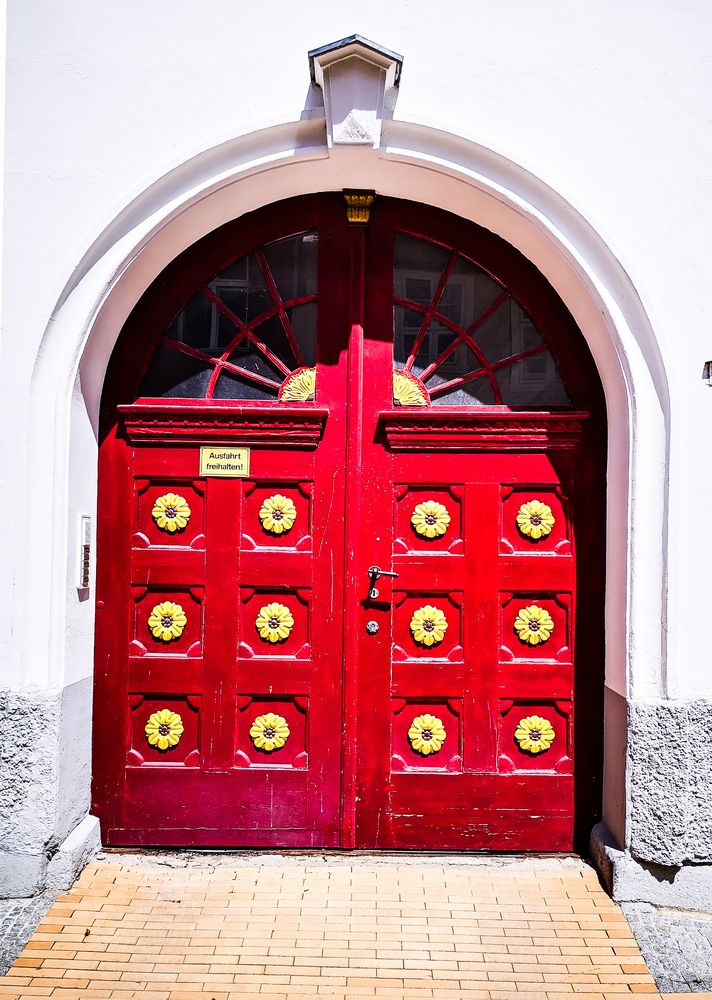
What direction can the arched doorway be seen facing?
toward the camera
